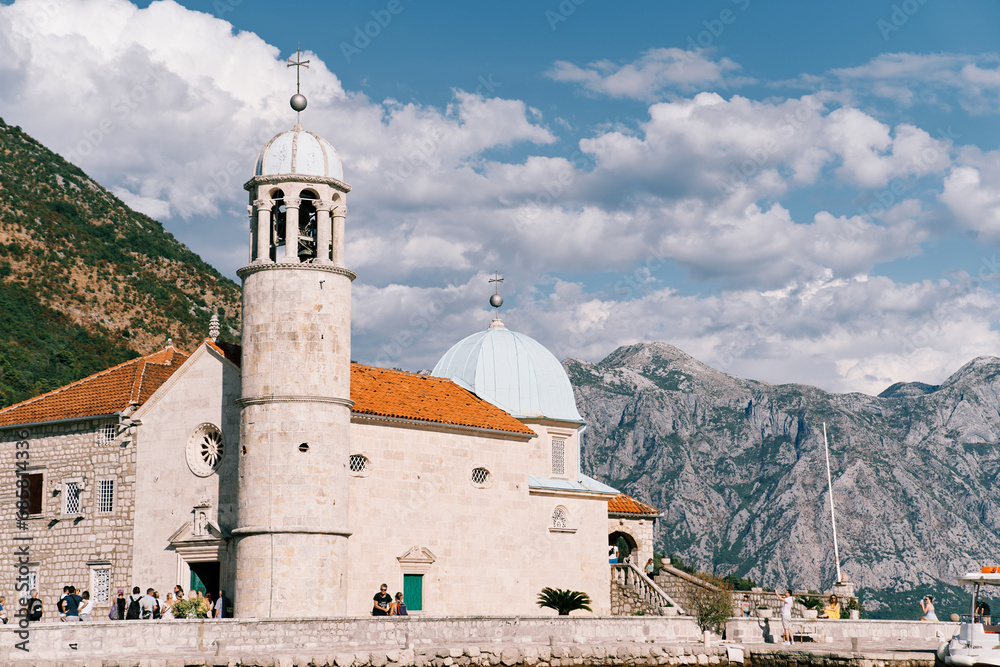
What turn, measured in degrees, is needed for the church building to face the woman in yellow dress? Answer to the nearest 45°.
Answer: approximately 135° to its left

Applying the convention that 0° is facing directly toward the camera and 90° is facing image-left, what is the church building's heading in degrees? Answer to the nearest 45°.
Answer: approximately 45°

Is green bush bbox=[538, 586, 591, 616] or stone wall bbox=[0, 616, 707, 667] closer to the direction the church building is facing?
the stone wall

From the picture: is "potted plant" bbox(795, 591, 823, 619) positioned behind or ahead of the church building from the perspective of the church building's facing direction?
behind

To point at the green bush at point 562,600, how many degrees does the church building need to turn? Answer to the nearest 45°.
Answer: approximately 135° to its left

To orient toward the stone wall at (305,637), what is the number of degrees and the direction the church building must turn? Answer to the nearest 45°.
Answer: approximately 45° to its left

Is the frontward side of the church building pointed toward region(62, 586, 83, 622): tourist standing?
yes
